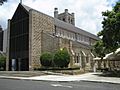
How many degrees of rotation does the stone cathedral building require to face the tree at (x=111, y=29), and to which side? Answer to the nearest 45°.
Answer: approximately 90° to its left

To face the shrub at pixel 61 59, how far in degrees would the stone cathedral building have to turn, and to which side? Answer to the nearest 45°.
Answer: approximately 90° to its left

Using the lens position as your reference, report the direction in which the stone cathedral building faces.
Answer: facing the viewer and to the left of the viewer
